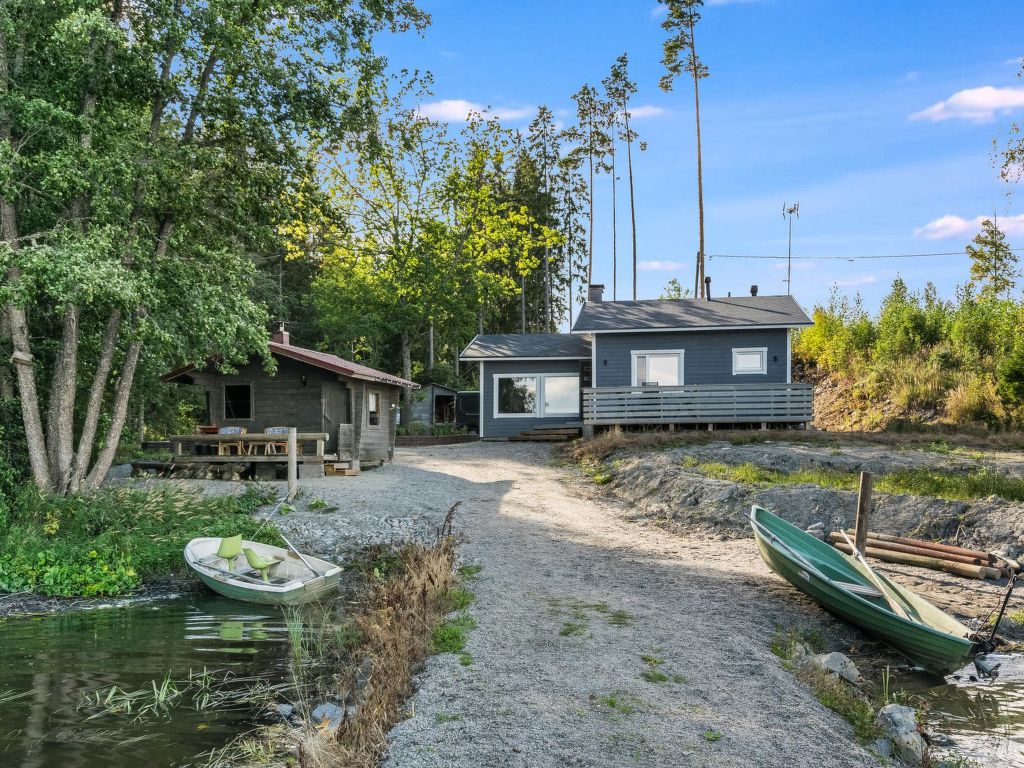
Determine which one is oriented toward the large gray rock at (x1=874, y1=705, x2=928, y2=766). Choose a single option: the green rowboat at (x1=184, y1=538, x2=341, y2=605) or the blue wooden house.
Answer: the blue wooden house

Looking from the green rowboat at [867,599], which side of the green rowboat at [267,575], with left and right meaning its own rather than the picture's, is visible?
back

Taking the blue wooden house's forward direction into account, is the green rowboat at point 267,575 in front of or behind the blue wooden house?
in front

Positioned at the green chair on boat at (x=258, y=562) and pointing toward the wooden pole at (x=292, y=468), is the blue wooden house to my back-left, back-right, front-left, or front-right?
front-right

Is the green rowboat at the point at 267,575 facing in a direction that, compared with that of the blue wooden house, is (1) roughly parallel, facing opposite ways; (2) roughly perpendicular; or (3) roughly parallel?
roughly perpendicular

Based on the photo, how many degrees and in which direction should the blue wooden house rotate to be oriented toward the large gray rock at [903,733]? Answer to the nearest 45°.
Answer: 0° — it already faces it

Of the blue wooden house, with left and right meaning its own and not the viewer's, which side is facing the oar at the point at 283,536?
front

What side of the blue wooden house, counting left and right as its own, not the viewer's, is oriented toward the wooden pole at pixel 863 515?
front

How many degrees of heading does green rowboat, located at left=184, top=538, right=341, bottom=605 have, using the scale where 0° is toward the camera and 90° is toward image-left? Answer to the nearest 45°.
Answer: approximately 135°

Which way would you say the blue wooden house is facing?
toward the camera

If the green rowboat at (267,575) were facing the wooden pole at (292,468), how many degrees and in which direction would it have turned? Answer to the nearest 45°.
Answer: approximately 45° to its right

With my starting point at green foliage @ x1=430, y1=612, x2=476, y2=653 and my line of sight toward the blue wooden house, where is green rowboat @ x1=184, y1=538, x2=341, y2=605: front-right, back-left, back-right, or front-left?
front-left

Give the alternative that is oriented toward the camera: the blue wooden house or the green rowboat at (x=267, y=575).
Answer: the blue wooden house

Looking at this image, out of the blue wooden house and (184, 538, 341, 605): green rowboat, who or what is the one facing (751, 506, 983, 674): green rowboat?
the blue wooden house

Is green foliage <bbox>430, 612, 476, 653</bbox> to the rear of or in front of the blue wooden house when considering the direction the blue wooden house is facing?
in front

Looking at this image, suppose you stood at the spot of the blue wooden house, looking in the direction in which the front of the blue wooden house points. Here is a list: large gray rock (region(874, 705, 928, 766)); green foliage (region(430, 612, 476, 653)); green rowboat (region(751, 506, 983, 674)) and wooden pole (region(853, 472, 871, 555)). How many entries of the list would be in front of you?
4

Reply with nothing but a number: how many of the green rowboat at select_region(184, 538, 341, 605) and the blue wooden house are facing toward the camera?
1

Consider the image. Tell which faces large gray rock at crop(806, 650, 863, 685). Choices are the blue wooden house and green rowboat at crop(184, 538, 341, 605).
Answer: the blue wooden house
